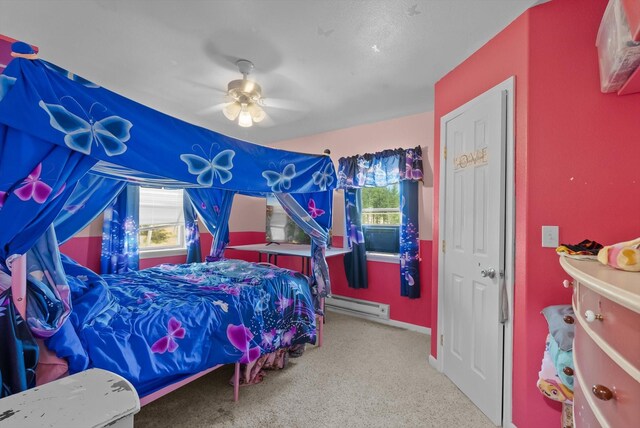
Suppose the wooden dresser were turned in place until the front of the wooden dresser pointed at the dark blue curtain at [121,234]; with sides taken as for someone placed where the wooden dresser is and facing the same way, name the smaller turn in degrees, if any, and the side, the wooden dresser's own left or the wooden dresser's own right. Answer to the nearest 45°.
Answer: approximately 45° to the wooden dresser's own right

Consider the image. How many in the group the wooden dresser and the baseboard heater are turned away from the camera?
0

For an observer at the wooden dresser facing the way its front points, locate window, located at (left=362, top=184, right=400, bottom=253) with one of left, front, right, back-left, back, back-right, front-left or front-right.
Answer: right

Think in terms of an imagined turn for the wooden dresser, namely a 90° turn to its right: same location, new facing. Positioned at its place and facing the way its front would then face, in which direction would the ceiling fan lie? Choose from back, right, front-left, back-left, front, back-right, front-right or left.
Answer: front-left

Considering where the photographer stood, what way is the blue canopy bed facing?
facing away from the viewer and to the right of the viewer

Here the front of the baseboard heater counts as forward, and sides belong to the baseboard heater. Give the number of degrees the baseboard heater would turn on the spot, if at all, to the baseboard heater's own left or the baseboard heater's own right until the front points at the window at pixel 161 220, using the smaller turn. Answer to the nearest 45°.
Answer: approximately 45° to the baseboard heater's own right

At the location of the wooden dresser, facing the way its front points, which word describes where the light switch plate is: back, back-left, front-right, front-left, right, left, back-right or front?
back-right

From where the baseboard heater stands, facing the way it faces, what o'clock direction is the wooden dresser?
The wooden dresser is roughly at 10 o'clock from the baseboard heater.

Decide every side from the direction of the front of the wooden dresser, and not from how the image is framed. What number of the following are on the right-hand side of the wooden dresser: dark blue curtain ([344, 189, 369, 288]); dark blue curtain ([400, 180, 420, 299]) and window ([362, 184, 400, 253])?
3

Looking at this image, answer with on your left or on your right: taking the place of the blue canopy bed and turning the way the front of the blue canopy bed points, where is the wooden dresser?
on your right

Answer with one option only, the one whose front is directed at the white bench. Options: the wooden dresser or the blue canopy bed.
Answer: the wooden dresser

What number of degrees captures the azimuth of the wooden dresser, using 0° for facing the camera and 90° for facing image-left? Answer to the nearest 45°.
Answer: approximately 45°
